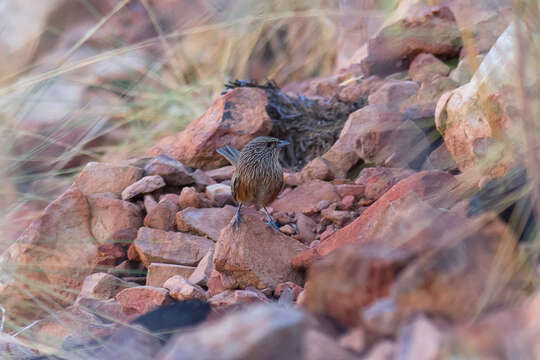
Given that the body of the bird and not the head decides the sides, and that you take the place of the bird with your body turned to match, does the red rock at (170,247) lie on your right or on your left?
on your right

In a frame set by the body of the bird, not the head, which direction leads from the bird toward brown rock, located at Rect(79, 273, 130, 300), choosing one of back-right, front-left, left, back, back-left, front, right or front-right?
right

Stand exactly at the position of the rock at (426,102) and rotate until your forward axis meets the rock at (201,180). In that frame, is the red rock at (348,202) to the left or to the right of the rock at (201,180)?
left

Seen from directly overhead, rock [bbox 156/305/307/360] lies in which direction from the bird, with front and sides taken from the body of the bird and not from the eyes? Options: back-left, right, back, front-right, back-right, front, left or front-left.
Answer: front-right

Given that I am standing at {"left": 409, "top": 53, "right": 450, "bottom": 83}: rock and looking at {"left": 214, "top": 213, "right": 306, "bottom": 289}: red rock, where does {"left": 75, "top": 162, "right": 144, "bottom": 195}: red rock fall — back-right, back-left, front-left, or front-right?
front-right

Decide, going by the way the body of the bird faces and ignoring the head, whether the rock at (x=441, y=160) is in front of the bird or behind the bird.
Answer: in front

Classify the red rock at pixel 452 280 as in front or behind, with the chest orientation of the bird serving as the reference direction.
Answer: in front

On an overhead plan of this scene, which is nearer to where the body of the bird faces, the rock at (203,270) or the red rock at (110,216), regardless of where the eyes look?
the rock

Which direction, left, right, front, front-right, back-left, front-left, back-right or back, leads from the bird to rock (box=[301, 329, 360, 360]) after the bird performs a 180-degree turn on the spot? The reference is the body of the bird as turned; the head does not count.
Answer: back-left

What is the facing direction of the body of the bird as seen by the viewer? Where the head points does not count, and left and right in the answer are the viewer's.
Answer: facing the viewer and to the right of the viewer

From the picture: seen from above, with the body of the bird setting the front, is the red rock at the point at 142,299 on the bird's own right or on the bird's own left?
on the bird's own right
